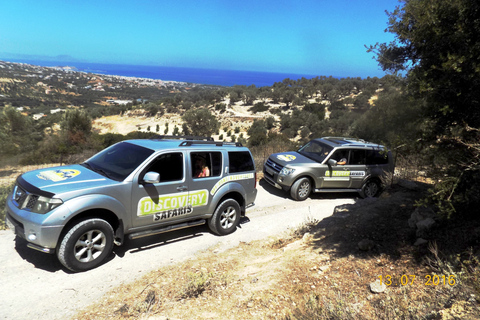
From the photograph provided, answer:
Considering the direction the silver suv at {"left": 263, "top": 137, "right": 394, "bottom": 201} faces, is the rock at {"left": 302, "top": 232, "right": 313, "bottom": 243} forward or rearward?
forward

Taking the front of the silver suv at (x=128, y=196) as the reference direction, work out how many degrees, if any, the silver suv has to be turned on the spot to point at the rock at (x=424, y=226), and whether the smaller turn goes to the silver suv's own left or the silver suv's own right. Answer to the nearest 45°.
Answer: approximately 135° to the silver suv's own left

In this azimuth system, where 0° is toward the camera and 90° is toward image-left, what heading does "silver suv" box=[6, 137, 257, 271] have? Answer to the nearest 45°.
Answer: approximately 45°

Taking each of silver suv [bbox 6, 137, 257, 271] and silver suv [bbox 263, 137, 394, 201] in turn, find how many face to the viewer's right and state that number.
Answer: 0

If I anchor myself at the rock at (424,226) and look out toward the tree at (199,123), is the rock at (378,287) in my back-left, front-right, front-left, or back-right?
back-left

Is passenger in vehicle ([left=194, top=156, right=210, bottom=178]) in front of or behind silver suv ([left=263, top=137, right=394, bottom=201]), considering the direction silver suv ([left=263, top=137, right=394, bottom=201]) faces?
in front

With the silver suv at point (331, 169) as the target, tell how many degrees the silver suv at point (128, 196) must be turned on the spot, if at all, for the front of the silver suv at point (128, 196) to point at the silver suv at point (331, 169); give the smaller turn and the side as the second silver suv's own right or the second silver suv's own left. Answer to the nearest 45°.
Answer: approximately 180°
